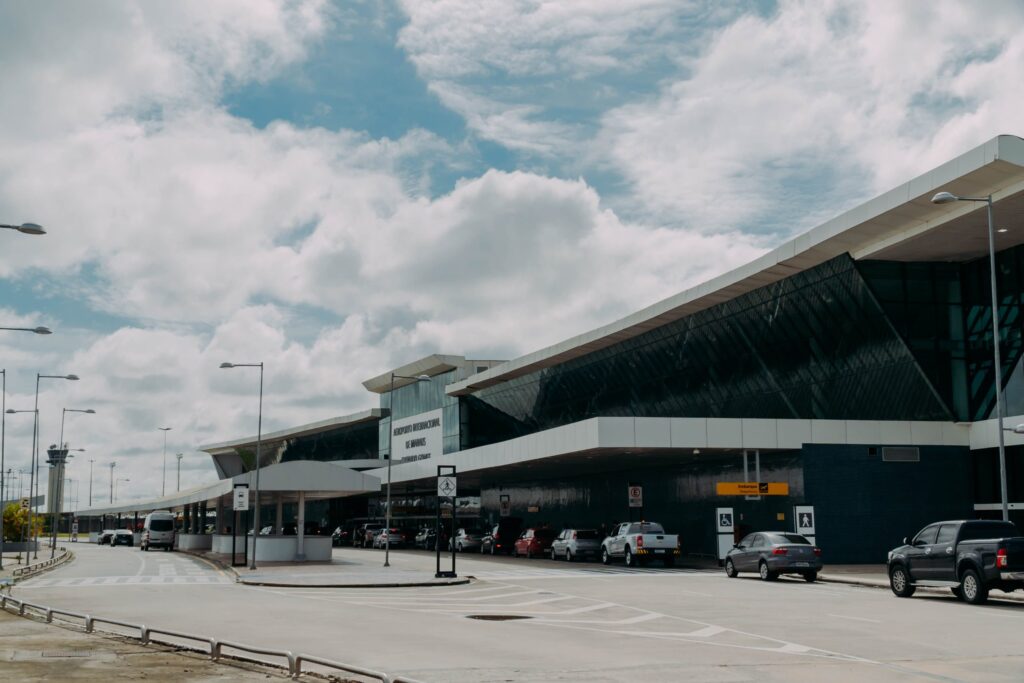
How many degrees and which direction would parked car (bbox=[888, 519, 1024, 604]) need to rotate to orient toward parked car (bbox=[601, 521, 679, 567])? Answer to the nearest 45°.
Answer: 0° — it already faces it

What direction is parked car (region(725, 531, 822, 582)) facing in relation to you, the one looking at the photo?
facing away from the viewer and to the left of the viewer

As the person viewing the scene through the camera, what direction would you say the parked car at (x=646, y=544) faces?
facing away from the viewer and to the left of the viewer

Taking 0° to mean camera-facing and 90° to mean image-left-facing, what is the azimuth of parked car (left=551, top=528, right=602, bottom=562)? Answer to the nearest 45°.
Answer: approximately 135°

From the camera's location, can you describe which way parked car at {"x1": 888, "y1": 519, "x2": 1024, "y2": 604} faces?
facing away from the viewer and to the left of the viewer

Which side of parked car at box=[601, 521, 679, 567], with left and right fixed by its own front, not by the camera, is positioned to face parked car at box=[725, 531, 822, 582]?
back

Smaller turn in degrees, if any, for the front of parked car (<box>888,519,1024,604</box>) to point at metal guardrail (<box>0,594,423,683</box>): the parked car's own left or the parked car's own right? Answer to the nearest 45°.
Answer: approximately 90° to the parked car's own left

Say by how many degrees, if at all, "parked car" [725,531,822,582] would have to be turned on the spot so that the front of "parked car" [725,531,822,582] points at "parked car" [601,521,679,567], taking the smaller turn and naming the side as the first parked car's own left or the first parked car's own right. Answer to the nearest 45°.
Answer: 0° — it already faces it
